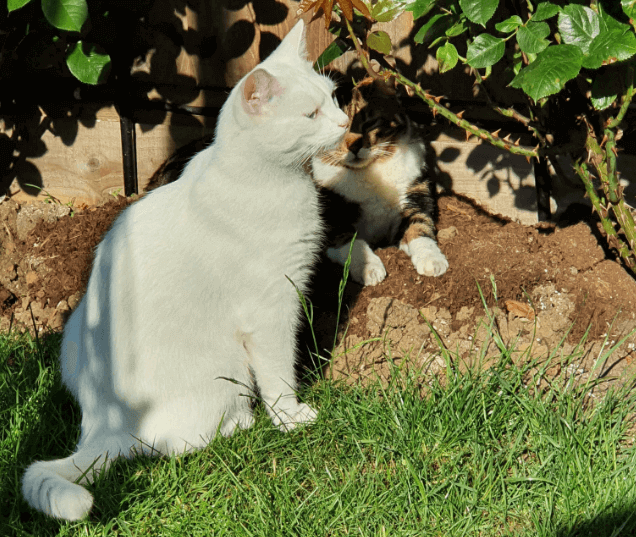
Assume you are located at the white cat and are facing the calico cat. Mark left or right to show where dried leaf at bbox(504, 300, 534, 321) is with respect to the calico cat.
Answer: right

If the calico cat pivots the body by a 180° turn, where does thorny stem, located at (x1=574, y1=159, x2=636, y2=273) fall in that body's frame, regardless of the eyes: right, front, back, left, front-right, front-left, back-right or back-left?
back-right

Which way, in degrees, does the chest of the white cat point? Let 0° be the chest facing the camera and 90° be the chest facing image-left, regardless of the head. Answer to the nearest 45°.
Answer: approximately 270°

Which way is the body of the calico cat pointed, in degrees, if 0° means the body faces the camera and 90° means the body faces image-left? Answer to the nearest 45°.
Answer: approximately 0°

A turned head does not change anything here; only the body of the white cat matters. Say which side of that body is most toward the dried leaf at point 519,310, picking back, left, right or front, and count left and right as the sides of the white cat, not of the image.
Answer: front

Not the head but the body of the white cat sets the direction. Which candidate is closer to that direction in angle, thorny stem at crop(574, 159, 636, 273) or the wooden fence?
the thorny stem

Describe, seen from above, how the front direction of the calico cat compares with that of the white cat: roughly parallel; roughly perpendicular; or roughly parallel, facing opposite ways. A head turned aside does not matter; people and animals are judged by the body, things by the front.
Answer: roughly perpendicular

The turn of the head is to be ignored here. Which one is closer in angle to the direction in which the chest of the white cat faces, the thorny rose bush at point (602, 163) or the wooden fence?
the thorny rose bush

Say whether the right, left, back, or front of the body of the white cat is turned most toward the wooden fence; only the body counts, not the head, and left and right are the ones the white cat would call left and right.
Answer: left
